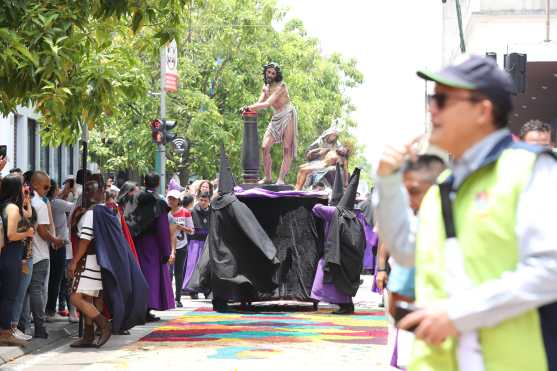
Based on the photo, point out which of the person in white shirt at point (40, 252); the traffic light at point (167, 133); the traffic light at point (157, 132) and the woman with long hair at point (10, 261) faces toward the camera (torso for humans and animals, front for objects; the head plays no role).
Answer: the traffic light at point (157, 132)

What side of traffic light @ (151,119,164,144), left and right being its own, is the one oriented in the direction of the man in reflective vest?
front

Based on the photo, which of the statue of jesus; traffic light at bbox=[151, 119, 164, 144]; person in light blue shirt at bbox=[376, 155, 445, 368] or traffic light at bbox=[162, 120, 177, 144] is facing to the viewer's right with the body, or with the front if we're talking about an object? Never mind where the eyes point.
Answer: traffic light at bbox=[162, 120, 177, 144]

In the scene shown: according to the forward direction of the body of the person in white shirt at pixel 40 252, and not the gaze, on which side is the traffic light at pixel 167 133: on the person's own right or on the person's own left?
on the person's own left

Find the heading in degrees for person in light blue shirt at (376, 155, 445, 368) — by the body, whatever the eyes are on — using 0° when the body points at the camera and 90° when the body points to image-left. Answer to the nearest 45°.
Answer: approximately 45°

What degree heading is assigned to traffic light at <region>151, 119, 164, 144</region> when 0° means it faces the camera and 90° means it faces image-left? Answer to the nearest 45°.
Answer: approximately 0°

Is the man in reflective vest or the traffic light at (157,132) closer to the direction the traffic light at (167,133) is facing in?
the man in reflective vest

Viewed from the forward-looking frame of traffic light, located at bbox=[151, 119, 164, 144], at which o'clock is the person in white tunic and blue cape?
The person in white tunic and blue cape is roughly at 12 o'clock from the traffic light.

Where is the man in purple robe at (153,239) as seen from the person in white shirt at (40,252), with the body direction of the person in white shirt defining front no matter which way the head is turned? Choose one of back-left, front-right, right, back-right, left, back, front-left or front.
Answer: front-left

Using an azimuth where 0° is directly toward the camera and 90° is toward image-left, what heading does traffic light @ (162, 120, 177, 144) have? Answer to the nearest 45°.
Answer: approximately 270°

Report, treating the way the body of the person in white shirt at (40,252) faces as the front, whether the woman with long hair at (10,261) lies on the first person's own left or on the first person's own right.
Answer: on the first person's own right
